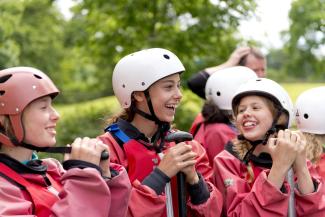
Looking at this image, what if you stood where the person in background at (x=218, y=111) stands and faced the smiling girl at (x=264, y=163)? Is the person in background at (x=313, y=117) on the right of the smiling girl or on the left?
left

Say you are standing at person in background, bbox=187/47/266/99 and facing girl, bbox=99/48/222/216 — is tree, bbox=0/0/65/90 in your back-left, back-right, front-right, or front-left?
back-right

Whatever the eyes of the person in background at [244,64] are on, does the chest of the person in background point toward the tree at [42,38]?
no

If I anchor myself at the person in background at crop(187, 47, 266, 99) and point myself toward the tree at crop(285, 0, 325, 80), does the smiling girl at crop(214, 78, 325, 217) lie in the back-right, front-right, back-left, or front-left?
back-right

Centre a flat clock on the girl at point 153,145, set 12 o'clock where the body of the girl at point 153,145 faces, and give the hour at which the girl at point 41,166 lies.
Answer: the girl at point 41,166 is roughly at 3 o'clock from the girl at point 153,145.

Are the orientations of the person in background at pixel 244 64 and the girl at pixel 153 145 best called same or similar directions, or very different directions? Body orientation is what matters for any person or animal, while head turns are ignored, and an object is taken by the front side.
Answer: same or similar directions

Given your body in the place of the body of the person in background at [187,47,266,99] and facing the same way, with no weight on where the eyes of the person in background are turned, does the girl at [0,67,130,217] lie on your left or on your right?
on your right

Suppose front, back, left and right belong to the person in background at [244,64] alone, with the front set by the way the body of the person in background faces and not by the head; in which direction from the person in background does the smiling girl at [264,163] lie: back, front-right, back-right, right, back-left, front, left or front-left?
front-right

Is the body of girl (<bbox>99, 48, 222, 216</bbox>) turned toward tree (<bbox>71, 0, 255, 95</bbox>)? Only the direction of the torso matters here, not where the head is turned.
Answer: no

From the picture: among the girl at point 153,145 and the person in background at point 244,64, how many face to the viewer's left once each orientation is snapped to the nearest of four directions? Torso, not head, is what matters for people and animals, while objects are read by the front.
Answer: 0

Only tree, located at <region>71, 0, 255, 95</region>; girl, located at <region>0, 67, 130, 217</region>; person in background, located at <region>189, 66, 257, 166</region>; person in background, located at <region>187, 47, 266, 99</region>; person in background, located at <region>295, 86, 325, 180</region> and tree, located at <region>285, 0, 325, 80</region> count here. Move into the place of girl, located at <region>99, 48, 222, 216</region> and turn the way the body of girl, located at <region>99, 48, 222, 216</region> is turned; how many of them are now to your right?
1

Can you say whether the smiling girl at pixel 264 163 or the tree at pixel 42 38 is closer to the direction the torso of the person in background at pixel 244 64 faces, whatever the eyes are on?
the smiling girl

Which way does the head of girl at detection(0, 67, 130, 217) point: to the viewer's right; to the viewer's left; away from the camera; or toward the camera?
to the viewer's right

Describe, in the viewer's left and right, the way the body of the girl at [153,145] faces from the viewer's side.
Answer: facing the viewer and to the right of the viewer

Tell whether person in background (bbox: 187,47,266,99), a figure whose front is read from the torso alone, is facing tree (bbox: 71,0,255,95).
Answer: no

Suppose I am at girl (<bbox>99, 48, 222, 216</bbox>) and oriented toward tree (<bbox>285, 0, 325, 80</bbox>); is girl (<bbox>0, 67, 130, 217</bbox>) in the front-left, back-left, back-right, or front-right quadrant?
back-left

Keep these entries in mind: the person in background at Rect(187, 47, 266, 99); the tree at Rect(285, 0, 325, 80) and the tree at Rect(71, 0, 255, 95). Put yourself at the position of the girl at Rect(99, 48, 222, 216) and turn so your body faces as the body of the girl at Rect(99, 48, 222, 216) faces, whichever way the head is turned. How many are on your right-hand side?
0
